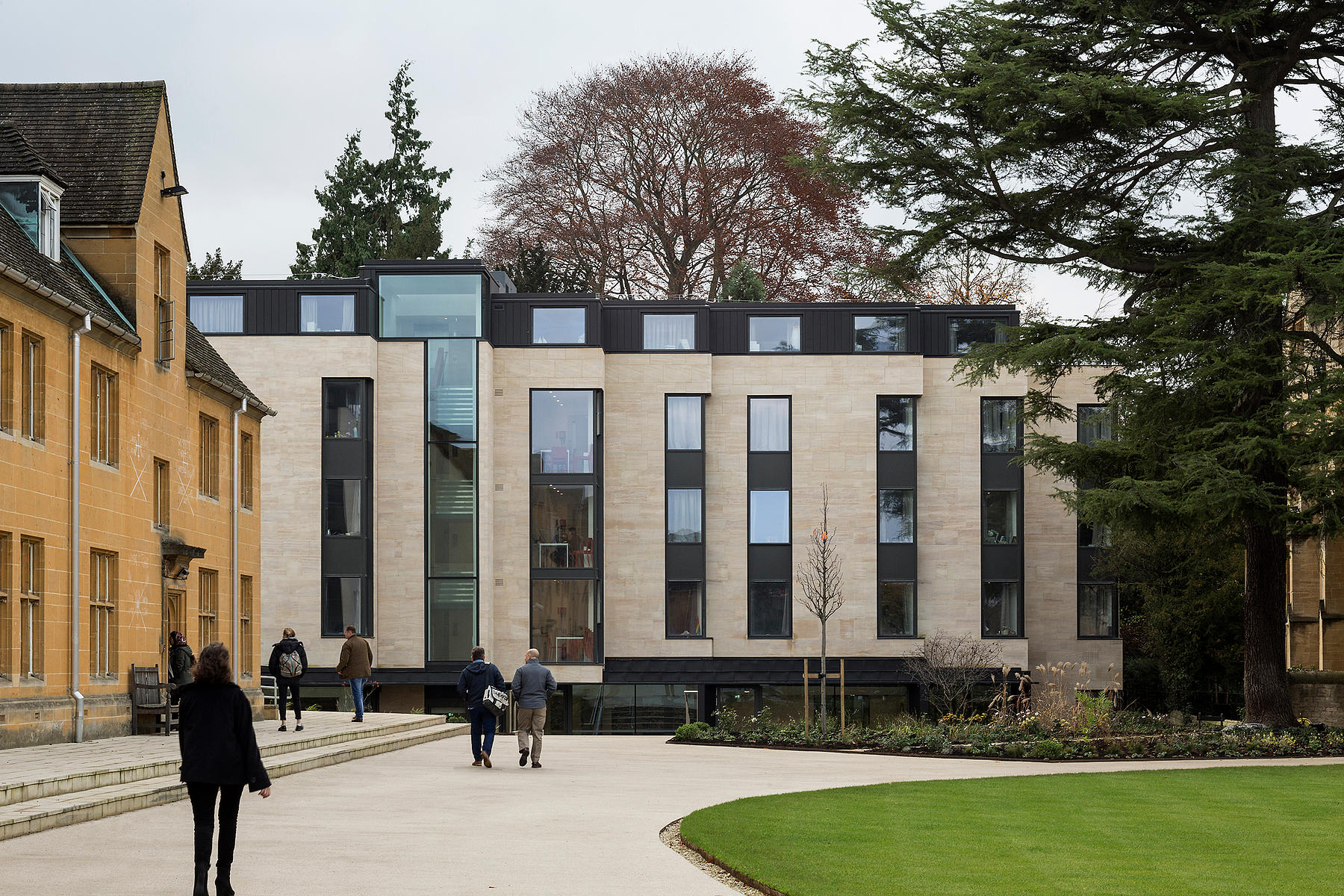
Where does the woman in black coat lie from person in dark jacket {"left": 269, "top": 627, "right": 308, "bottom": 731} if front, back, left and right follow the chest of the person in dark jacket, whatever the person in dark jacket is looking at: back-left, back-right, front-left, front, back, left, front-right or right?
back

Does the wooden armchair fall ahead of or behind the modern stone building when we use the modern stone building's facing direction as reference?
ahead

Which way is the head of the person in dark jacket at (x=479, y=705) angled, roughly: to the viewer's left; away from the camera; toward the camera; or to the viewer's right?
away from the camera

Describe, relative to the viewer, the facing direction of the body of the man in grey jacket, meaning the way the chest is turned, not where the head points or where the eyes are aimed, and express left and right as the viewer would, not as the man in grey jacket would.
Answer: facing away from the viewer

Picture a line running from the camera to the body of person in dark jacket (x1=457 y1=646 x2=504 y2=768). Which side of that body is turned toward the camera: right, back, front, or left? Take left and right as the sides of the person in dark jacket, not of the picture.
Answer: back

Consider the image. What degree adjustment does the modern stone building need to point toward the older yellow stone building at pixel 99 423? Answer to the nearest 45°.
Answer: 0° — it already faces it

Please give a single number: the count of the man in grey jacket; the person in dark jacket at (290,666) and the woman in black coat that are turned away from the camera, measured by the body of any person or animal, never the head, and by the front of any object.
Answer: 3

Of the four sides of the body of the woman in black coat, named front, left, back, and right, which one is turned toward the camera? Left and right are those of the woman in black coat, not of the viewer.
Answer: back

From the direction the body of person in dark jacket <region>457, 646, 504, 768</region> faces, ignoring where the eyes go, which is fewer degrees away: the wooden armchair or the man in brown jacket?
the man in brown jacket

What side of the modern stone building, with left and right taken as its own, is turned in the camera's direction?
front

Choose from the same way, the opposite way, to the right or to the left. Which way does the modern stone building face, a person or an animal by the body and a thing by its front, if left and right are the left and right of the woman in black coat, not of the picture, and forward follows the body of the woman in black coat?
the opposite way

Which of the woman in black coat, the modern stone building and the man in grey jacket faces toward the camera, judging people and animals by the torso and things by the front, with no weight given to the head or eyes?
the modern stone building

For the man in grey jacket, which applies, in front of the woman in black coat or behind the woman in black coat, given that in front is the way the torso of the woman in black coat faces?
in front

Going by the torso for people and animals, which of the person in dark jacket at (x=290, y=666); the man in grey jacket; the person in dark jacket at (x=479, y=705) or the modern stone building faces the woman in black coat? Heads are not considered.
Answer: the modern stone building
